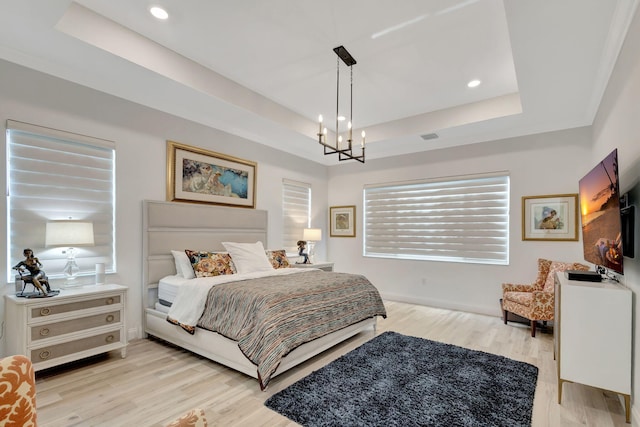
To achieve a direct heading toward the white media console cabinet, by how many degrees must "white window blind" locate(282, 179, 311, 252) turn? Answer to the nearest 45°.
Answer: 0° — it already faces it

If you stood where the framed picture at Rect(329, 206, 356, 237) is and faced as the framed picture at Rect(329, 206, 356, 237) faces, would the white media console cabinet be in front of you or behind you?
in front

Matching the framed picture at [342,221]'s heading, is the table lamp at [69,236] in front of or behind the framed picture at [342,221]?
in front

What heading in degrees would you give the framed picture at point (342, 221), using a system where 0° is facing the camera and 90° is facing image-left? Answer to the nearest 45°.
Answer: approximately 0°

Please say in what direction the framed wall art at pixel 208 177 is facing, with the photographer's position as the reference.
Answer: facing the viewer and to the right of the viewer

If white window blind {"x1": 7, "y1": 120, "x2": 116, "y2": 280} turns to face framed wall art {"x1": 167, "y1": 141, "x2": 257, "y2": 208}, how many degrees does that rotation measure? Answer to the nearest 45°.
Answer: approximately 45° to its left

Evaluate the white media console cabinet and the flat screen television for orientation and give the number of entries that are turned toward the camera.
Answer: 0

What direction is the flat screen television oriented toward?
to the viewer's left

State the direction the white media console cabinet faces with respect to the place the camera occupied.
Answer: facing to the left of the viewer

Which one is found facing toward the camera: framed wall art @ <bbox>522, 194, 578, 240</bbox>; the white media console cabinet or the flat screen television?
the framed wall art

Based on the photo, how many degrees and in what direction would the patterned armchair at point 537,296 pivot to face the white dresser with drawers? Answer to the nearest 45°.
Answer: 0° — it already faces it
